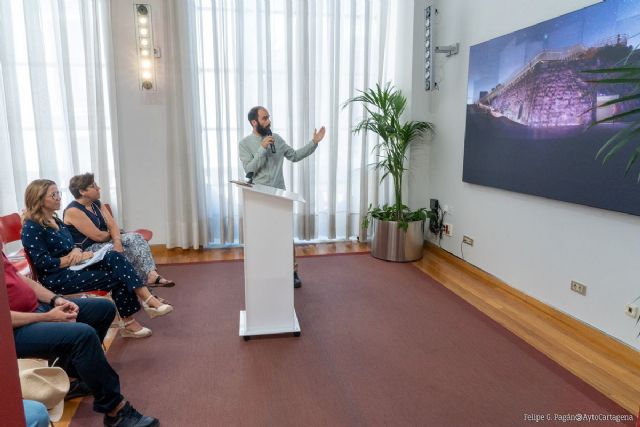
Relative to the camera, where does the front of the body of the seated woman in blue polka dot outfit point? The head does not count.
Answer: to the viewer's right

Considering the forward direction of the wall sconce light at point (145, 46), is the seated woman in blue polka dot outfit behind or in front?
in front

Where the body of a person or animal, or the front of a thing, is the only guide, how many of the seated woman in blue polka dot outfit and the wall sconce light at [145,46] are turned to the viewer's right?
1

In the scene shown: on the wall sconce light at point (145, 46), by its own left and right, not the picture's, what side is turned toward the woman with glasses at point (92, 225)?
front

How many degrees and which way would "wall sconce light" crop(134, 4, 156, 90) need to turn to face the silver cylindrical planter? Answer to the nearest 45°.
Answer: approximately 45° to its left

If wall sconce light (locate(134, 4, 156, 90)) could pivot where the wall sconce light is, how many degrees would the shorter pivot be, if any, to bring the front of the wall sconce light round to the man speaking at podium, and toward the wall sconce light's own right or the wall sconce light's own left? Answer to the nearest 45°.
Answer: approximately 45° to the wall sconce light's own left

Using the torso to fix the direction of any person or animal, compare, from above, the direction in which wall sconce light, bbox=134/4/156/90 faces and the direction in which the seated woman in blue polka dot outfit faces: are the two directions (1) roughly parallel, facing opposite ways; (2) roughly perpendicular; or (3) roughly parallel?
roughly perpendicular

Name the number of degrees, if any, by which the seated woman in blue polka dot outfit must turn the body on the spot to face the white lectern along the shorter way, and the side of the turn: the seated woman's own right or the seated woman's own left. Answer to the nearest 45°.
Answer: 0° — they already face it

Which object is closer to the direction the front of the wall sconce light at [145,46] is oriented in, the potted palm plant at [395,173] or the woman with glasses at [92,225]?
the woman with glasses

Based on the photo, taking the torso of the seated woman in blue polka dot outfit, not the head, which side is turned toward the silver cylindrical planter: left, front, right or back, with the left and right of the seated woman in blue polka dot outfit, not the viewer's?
front
